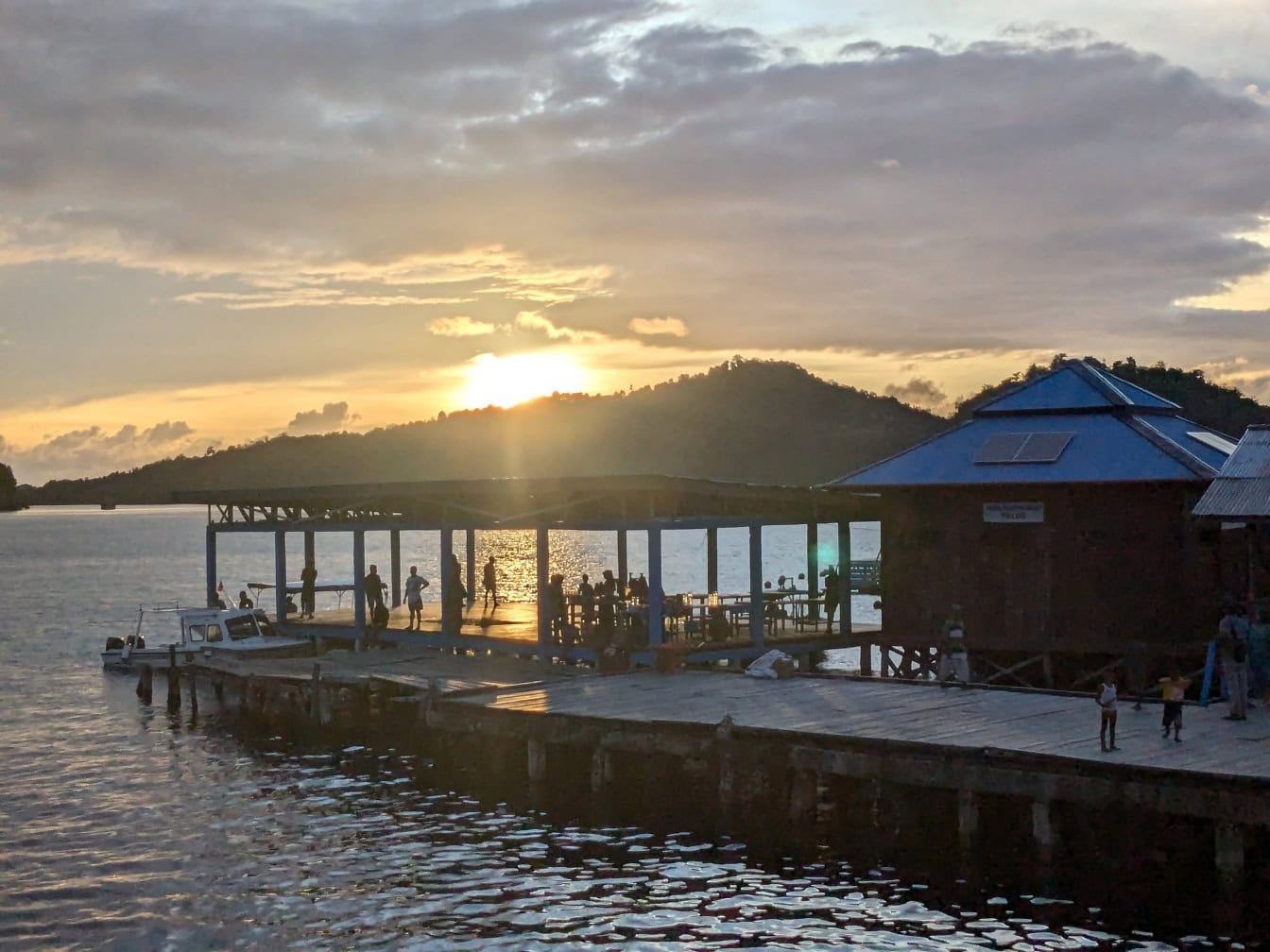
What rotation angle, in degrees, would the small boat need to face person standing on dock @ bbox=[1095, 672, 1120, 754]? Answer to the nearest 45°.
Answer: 0° — it already faces them

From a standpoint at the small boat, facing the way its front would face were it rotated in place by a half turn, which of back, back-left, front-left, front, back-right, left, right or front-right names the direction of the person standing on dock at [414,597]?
back-left

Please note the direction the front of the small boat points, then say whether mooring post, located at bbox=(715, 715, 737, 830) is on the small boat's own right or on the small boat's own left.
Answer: on the small boat's own right

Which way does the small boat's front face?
to the viewer's right

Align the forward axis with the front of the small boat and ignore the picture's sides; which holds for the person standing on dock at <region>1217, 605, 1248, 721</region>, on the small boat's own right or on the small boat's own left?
on the small boat's own right

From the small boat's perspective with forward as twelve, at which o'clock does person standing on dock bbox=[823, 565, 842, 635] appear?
The person standing on dock is roughly at 1 o'clock from the small boat.

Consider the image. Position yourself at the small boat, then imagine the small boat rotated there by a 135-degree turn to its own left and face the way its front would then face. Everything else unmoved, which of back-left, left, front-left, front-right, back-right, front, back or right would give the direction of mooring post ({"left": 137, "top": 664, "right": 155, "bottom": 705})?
left
